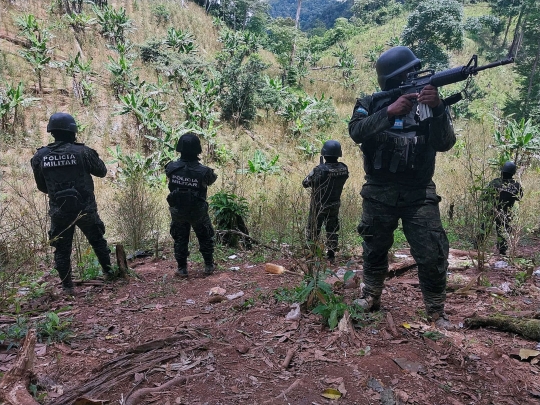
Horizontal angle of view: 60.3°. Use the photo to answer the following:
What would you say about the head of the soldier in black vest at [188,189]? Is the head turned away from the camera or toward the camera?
away from the camera

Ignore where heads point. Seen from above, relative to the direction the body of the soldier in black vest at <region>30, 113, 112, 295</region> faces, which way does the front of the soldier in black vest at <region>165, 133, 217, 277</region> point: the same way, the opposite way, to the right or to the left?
the same way

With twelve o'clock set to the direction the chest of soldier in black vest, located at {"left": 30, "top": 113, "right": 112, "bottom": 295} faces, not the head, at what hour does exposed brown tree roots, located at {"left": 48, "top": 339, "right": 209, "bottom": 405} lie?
The exposed brown tree roots is roughly at 6 o'clock from the soldier in black vest.

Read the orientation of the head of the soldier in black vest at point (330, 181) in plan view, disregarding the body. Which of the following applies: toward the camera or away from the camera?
away from the camera

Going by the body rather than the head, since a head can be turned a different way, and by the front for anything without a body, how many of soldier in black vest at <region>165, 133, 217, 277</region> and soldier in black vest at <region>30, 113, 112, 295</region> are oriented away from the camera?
2

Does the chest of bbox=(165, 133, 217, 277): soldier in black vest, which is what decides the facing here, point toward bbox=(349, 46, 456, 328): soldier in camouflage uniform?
no

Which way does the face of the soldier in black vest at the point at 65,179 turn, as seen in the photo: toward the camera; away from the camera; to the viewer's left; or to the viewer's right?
away from the camera

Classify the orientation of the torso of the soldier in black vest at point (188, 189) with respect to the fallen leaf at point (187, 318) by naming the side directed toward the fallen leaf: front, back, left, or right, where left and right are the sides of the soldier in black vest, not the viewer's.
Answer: back

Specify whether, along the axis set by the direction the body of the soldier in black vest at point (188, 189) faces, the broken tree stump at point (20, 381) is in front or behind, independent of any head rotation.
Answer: behind

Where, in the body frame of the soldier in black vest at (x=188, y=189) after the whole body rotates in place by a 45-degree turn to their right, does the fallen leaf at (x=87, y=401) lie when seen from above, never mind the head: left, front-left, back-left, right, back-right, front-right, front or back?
back-right

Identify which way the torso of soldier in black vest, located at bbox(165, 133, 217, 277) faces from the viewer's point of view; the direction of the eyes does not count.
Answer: away from the camera

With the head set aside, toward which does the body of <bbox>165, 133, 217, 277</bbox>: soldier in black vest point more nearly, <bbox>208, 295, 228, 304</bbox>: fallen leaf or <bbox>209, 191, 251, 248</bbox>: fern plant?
the fern plant

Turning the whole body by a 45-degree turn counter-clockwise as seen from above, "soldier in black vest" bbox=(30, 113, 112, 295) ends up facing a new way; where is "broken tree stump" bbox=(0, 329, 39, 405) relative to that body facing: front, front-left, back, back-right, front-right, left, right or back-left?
back-left

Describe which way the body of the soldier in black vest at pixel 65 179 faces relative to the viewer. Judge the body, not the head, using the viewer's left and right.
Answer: facing away from the viewer

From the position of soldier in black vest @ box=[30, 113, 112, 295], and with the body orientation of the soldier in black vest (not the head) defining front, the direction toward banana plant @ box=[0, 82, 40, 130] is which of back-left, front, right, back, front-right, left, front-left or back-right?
front

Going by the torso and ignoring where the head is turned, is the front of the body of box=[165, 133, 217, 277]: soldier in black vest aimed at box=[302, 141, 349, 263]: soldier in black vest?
no

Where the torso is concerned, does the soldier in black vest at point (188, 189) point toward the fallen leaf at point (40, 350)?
no

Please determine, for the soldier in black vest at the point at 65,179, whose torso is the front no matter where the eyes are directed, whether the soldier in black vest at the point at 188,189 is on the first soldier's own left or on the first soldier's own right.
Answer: on the first soldier's own right
